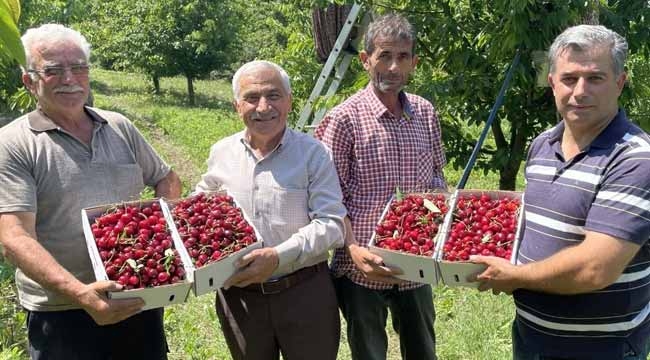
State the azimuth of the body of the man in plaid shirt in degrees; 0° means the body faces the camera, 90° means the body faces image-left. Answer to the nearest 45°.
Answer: approximately 0°

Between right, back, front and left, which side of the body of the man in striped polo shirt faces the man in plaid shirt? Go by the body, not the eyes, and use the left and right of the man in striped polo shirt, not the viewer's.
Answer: right

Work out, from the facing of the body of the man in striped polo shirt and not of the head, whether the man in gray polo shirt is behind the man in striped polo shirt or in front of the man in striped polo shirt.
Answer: in front

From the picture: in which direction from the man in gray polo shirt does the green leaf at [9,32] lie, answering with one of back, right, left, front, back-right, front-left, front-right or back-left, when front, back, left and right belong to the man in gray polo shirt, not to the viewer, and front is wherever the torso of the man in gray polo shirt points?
front-right

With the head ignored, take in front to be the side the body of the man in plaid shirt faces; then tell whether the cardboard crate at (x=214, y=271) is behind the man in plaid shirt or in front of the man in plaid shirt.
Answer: in front

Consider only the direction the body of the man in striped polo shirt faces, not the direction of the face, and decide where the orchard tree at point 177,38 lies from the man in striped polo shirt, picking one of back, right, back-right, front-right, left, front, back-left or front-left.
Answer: right

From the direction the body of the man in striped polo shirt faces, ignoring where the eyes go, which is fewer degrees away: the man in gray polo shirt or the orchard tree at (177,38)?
the man in gray polo shirt

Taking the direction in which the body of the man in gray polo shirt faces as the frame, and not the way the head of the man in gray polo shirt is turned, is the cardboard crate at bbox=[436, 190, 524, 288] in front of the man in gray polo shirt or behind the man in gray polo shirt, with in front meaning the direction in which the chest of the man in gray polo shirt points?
in front

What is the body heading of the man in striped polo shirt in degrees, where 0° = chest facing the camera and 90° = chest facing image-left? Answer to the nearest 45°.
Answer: approximately 45°
